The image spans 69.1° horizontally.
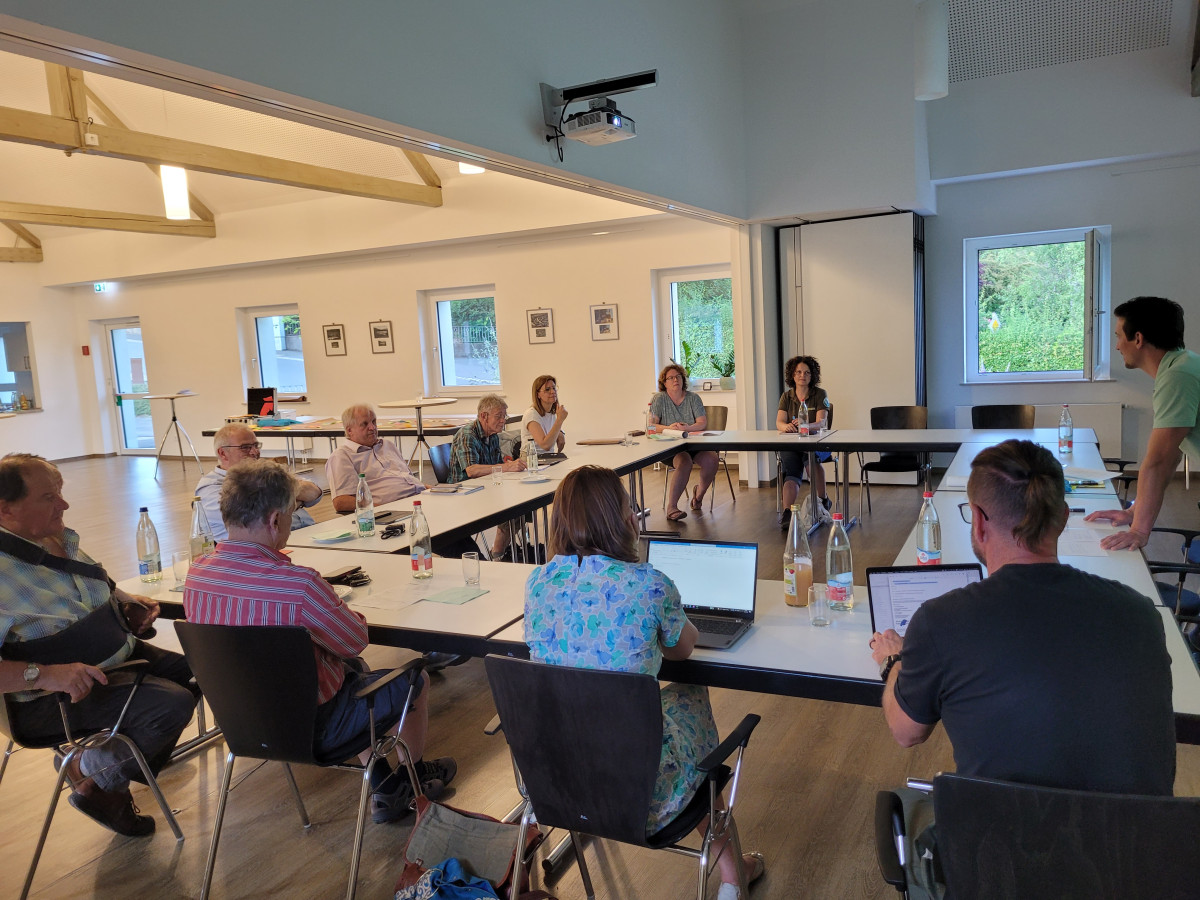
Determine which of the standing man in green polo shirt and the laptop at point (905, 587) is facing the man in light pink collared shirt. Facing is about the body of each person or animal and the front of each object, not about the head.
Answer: the standing man in green polo shirt

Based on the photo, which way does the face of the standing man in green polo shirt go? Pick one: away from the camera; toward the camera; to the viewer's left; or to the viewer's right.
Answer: to the viewer's left

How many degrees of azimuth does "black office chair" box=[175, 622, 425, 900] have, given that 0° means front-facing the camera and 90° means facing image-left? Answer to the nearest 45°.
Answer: approximately 225°

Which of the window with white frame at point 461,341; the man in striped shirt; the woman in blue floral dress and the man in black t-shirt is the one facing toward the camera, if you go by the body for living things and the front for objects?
the window with white frame

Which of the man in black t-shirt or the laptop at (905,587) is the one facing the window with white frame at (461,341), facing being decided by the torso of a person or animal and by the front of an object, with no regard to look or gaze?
the man in black t-shirt

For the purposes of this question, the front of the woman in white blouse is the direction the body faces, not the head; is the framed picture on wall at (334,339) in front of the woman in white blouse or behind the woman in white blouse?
behind

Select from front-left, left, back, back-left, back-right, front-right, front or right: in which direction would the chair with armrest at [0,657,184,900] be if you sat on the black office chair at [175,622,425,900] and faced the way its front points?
left

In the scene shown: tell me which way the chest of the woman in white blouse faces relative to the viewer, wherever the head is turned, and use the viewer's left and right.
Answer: facing the viewer and to the right of the viewer

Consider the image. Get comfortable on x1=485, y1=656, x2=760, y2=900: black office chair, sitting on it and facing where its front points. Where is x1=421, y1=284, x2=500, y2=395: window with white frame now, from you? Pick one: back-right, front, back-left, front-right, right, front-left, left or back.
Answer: front-left

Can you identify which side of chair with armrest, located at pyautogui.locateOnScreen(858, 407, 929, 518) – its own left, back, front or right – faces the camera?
front

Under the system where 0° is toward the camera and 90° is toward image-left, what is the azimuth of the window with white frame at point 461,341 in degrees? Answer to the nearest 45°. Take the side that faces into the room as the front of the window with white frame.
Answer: approximately 0°

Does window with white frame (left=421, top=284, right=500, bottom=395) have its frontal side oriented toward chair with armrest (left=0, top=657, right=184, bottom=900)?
yes

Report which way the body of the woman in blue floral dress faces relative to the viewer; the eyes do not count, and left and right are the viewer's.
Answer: facing away from the viewer and to the right of the viewer

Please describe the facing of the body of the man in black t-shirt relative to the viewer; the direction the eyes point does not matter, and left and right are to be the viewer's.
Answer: facing away from the viewer and to the left of the viewer
